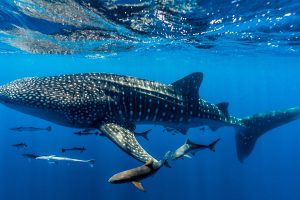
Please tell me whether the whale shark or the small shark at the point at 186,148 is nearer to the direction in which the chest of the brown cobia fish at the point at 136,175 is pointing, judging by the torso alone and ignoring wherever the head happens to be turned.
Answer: the whale shark

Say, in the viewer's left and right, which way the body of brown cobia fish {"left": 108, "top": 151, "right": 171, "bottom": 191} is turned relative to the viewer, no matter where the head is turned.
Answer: facing to the left of the viewer

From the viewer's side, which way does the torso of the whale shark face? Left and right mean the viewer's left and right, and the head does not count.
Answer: facing to the left of the viewer

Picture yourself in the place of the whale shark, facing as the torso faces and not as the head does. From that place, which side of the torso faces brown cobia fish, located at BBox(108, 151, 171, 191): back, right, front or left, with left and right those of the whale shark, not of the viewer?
left

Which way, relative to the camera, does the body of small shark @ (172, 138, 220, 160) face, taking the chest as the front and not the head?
to the viewer's left
